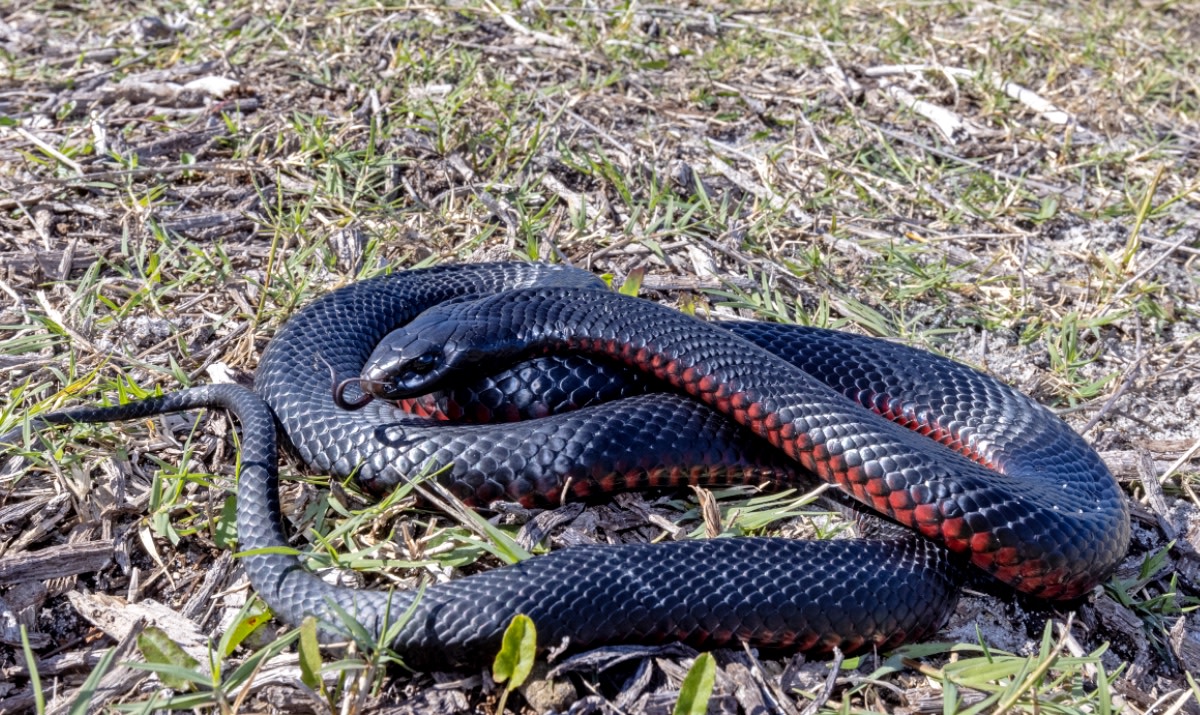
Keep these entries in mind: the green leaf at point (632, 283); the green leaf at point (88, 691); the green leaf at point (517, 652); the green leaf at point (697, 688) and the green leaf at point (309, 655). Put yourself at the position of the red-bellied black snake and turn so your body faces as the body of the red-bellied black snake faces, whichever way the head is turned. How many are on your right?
1

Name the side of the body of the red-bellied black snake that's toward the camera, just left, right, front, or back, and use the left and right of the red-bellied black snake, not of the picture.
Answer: left

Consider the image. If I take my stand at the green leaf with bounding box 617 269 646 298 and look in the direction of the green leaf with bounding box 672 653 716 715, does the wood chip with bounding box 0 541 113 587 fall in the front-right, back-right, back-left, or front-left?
front-right

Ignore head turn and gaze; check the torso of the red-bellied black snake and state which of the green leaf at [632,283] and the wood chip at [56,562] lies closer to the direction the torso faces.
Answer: the wood chip

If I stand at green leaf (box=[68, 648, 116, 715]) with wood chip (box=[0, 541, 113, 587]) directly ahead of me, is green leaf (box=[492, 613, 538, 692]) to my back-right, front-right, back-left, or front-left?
back-right

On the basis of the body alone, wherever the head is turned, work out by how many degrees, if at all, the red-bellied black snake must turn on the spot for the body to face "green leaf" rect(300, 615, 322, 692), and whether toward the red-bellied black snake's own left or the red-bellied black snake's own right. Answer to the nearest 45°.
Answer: approximately 45° to the red-bellied black snake's own left

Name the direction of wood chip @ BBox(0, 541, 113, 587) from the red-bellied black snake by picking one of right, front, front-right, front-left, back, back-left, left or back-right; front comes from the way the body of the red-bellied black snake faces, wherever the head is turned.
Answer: front

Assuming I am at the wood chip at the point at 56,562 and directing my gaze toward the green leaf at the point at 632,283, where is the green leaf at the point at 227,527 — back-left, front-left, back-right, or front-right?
front-right

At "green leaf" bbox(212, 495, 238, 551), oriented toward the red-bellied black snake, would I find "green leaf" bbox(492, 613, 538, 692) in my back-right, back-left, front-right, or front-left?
front-right

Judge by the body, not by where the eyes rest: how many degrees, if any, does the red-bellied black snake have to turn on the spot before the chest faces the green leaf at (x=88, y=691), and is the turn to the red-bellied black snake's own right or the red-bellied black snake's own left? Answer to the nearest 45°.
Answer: approximately 45° to the red-bellied black snake's own left

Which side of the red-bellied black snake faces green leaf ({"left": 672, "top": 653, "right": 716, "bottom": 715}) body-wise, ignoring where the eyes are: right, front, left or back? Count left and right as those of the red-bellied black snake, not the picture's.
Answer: left

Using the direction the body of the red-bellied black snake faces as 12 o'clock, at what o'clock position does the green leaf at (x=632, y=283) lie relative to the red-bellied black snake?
The green leaf is roughly at 3 o'clock from the red-bellied black snake.
